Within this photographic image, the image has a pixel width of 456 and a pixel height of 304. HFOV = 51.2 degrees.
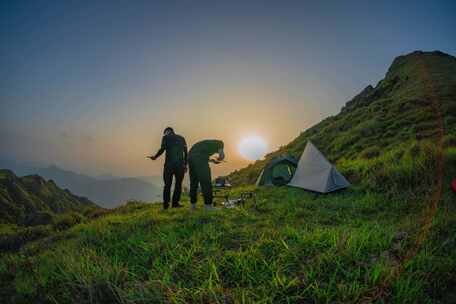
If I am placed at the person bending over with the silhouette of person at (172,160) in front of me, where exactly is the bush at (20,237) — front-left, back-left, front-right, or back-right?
front-left

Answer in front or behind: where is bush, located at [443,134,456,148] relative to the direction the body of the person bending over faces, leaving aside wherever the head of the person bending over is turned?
in front

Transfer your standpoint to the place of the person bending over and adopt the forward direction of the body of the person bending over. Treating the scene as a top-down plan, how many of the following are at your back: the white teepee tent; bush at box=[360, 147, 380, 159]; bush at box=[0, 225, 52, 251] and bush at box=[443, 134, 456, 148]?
1

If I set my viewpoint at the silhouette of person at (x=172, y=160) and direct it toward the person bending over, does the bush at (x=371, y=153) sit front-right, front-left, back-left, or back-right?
front-left

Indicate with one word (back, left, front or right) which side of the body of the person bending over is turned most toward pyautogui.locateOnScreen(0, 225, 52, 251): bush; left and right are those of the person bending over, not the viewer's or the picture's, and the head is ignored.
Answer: back

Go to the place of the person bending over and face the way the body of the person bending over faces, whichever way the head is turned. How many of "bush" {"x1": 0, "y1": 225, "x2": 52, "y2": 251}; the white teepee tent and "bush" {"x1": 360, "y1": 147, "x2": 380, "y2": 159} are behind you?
1

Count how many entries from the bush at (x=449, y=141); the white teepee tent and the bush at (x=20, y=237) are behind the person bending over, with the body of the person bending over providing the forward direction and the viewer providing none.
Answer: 1

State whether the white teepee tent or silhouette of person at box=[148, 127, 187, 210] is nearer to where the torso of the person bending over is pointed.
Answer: the white teepee tent

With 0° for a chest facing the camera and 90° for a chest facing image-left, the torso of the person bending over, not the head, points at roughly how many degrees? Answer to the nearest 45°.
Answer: approximately 270°

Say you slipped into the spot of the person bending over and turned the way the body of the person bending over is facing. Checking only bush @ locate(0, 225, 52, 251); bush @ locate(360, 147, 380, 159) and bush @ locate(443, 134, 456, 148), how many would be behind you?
1
